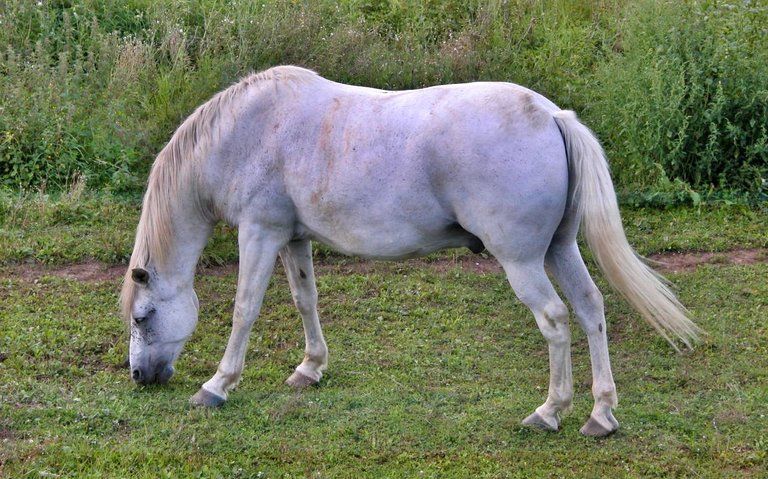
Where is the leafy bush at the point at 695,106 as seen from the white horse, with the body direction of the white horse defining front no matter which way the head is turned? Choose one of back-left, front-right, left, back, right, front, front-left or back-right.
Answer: back-right

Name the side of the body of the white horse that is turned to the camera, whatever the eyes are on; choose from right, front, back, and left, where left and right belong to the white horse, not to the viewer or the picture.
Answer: left
